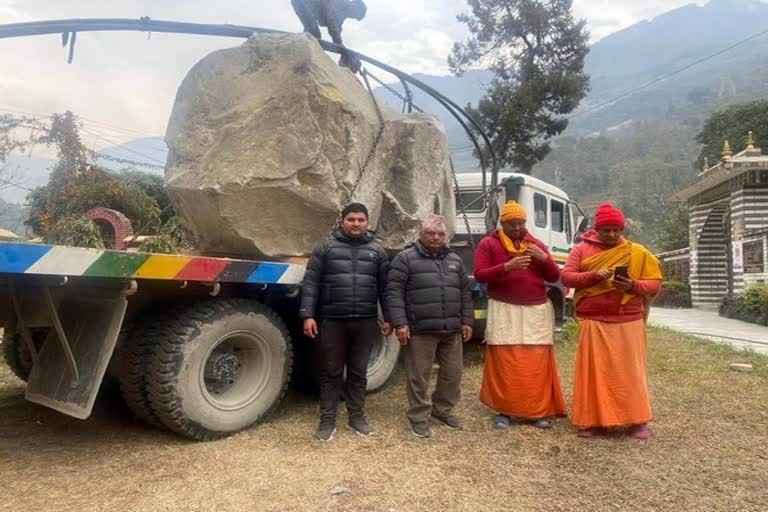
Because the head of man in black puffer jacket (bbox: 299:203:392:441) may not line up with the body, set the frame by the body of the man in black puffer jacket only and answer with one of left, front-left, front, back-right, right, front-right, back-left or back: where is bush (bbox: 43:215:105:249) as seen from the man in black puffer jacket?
back-right

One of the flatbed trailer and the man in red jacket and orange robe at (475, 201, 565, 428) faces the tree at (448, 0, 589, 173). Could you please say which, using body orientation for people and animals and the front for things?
the flatbed trailer

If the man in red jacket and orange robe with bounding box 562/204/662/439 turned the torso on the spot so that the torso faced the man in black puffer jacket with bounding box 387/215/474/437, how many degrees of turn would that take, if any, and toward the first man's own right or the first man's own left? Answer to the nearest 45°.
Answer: approximately 90° to the first man's own right

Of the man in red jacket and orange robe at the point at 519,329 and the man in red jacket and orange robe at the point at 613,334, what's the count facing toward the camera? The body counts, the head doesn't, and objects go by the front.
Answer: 2

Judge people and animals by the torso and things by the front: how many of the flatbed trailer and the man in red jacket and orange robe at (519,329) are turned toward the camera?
1

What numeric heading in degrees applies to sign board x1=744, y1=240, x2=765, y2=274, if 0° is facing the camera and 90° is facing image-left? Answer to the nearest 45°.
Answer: approximately 45°

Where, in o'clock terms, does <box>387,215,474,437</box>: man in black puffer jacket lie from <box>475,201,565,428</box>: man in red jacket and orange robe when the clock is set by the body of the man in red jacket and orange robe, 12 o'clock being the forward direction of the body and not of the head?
The man in black puffer jacket is roughly at 2 o'clock from the man in red jacket and orange robe.

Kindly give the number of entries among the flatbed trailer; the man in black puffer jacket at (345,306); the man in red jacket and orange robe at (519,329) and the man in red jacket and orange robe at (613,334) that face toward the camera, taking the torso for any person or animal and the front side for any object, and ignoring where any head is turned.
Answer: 3

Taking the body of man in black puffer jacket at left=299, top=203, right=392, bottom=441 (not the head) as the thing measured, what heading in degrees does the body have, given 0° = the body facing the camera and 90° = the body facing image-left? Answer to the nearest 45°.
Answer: approximately 0°

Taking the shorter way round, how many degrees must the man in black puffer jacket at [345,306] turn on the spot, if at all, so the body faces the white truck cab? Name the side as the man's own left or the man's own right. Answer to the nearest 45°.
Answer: approximately 135° to the man's own left
